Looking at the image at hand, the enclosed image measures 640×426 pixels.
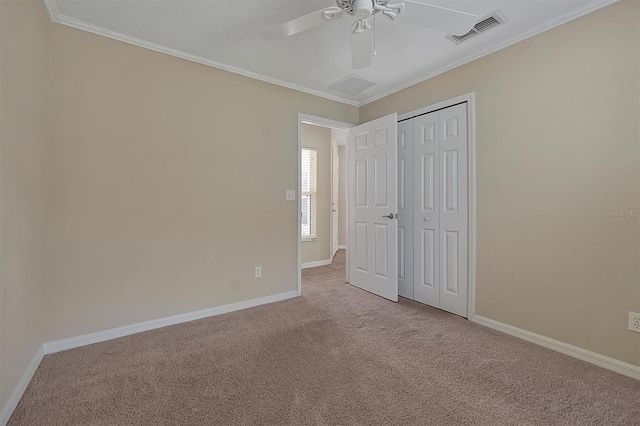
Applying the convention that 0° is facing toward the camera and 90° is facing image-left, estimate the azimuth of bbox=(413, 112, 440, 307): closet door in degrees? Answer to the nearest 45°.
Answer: approximately 45°

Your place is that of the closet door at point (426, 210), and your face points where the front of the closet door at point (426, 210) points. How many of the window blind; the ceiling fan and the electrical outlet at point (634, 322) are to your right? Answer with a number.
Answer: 1

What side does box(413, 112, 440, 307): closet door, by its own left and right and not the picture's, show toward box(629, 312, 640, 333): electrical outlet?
left

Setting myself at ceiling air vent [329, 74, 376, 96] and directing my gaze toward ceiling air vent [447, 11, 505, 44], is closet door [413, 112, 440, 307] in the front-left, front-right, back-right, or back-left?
front-left

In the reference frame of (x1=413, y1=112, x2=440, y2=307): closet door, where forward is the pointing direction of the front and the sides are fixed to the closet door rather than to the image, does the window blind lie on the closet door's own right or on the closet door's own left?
on the closet door's own right

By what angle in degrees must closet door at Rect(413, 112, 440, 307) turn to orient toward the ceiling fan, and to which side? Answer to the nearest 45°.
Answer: approximately 45° to its left

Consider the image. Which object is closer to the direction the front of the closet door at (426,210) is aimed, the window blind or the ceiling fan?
the ceiling fan

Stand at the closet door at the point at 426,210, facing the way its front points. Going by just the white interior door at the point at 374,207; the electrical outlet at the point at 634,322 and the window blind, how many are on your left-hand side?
1

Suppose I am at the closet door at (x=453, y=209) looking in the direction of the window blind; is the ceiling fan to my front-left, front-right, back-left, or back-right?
back-left
